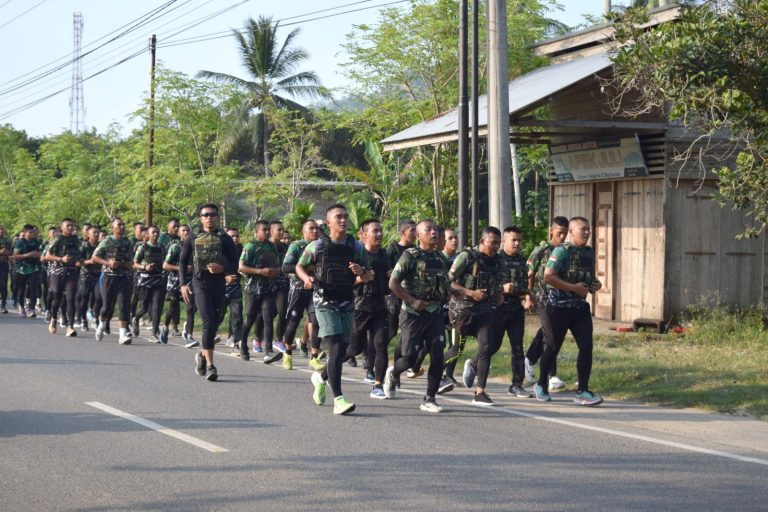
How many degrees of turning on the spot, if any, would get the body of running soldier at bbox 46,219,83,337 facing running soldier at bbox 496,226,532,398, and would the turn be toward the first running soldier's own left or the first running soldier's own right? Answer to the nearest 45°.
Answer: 0° — they already face them

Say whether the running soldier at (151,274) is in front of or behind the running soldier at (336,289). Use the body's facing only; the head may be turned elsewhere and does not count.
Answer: behind

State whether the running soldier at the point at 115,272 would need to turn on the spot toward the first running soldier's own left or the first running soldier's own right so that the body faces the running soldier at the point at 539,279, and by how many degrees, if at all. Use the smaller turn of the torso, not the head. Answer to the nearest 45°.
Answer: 0° — they already face them

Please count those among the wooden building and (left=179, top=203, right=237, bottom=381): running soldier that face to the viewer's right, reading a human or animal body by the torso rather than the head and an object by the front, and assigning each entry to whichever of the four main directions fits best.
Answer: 0

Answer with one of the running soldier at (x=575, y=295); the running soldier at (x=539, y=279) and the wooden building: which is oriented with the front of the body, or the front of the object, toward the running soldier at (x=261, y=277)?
the wooden building

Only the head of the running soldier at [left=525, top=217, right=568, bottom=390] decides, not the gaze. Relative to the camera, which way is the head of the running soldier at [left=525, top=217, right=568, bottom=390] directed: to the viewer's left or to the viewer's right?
to the viewer's right

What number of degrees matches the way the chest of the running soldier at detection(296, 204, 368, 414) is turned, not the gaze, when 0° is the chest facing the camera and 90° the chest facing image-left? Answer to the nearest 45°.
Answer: approximately 315°

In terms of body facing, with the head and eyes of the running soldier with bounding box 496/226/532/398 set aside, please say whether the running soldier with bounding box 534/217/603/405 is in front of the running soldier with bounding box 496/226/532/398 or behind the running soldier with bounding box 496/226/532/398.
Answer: in front

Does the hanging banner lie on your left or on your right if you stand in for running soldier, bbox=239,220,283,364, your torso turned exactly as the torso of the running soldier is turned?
on your left

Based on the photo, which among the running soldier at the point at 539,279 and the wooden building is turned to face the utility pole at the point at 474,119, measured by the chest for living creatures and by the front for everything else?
the wooden building

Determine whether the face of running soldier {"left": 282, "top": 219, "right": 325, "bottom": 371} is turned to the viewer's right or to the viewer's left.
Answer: to the viewer's right
